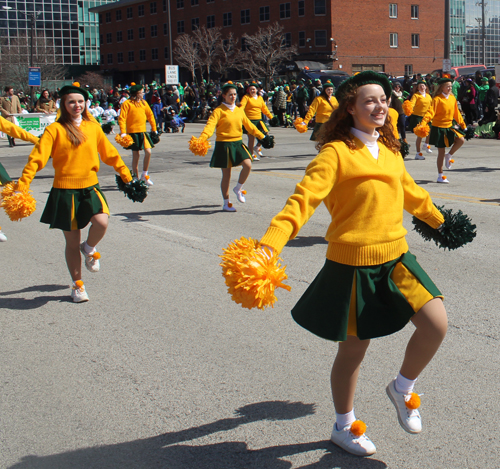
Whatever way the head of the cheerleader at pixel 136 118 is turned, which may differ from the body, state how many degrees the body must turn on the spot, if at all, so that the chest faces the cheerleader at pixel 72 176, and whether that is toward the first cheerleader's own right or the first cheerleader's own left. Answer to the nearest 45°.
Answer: approximately 45° to the first cheerleader's own right

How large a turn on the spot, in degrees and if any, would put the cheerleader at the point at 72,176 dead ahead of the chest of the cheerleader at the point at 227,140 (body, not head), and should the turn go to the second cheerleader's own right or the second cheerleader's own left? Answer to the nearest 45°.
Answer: approximately 45° to the second cheerleader's own right

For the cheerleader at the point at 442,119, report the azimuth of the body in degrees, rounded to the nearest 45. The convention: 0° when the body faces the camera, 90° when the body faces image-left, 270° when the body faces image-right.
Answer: approximately 315°

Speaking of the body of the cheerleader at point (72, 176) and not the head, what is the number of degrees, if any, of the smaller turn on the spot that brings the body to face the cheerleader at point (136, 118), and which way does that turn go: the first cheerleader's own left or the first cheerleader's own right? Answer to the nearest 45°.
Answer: approximately 180°

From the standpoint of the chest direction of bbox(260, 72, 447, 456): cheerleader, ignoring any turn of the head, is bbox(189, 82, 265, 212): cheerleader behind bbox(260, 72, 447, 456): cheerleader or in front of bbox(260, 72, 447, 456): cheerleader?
behind

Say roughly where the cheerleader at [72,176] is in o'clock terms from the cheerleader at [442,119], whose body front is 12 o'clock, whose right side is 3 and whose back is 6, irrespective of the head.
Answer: the cheerleader at [72,176] is roughly at 2 o'clock from the cheerleader at [442,119].

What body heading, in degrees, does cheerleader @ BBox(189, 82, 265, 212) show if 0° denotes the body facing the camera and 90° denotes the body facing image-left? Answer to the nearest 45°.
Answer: approximately 315°
